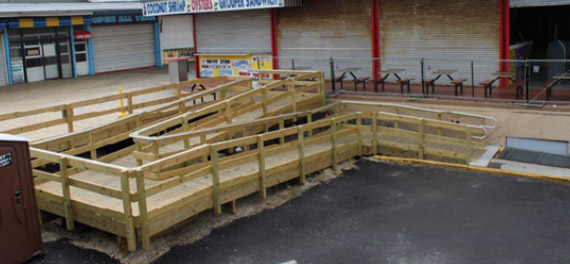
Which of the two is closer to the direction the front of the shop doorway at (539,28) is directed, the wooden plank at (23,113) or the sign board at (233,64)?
the wooden plank

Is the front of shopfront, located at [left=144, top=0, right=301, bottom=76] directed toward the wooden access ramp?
yes

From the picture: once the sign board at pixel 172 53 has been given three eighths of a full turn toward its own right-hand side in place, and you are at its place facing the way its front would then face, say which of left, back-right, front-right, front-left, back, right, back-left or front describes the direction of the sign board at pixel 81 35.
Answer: left

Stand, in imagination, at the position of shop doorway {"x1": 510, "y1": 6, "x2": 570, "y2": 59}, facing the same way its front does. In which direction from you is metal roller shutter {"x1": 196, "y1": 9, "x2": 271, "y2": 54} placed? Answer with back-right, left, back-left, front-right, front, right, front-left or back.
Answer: right

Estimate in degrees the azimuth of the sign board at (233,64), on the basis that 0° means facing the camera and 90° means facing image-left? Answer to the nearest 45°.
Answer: approximately 0°

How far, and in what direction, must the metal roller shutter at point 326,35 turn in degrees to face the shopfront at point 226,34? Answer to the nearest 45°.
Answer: approximately 135° to its right

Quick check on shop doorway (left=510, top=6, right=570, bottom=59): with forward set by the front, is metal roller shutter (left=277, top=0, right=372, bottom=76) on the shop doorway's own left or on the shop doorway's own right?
on the shop doorway's own right

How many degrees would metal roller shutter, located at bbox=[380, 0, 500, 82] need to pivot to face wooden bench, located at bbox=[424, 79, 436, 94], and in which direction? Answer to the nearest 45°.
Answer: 0° — it already faces it

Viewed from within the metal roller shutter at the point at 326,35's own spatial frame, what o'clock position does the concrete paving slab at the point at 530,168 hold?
The concrete paving slab is roughly at 11 o'clock from the metal roller shutter.

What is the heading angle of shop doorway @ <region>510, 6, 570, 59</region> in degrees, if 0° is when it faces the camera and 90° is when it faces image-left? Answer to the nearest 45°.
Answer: approximately 0°
